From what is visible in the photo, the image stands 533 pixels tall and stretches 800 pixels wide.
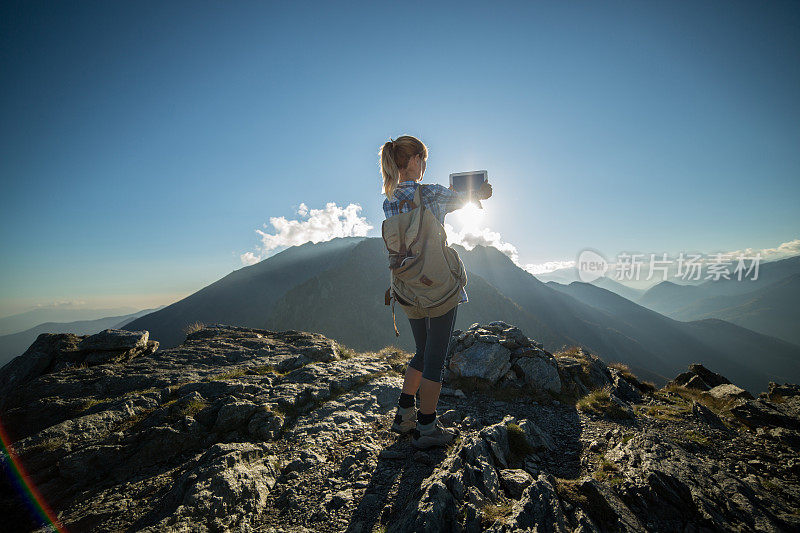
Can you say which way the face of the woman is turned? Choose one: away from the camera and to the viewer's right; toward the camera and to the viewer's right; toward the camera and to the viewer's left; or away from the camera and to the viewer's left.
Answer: away from the camera and to the viewer's right

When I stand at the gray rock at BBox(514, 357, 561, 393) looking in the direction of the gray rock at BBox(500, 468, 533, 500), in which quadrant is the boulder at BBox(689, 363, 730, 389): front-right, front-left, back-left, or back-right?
back-left

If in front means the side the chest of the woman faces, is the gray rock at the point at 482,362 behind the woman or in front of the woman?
in front

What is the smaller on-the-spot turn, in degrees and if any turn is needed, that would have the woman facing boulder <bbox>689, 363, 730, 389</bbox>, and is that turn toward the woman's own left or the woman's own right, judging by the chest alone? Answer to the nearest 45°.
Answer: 0° — they already face it

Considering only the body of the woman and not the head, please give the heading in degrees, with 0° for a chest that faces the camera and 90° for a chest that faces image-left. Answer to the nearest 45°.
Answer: approximately 225°

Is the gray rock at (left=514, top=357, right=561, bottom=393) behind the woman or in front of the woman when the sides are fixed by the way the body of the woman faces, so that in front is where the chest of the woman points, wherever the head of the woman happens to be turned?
in front
